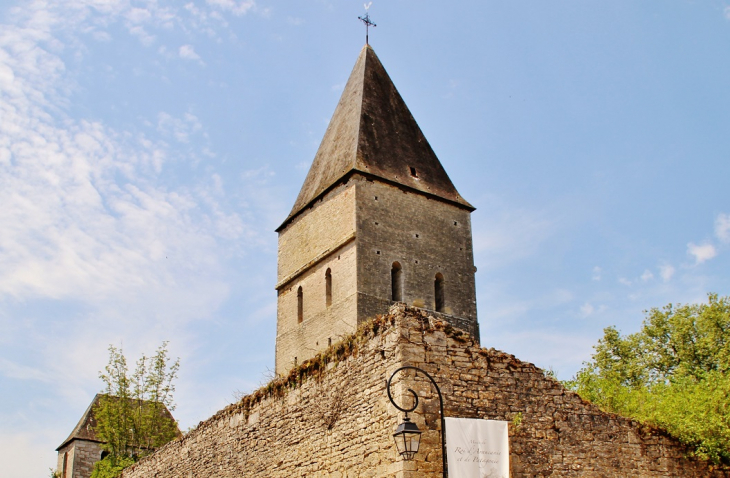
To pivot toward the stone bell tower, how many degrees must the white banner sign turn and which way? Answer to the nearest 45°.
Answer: approximately 180°

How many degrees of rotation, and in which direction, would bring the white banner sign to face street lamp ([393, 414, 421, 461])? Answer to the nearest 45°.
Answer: approximately 45° to its right

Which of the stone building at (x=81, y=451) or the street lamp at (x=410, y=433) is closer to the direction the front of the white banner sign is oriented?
the street lamp

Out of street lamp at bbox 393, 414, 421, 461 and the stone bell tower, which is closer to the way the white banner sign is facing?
the street lamp

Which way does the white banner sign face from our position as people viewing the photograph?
facing the viewer

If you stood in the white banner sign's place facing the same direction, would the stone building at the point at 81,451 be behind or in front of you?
behind

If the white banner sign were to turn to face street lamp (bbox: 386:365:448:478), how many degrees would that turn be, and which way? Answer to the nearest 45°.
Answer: approximately 45° to its right
